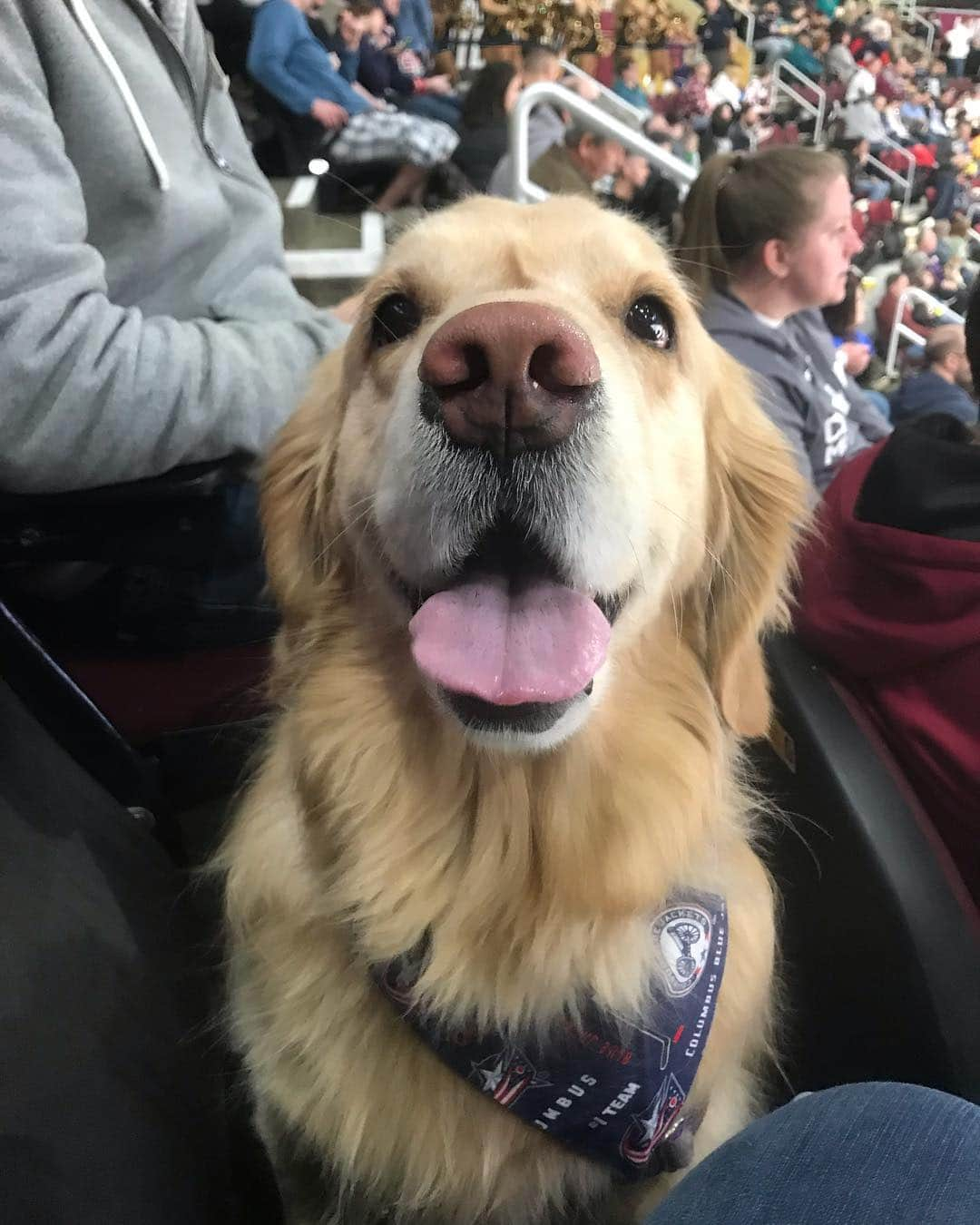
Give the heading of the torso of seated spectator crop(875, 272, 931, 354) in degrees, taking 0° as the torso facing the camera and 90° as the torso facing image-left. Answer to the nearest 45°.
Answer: approximately 315°

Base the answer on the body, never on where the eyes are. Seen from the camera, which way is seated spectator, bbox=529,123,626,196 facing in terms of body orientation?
to the viewer's right

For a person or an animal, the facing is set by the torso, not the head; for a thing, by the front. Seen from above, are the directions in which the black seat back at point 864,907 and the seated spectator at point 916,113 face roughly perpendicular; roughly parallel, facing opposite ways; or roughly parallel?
roughly perpendicular

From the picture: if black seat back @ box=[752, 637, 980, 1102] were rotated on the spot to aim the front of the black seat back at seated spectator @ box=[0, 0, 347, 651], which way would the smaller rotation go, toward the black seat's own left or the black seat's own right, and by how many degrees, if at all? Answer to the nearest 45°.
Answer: approximately 135° to the black seat's own left

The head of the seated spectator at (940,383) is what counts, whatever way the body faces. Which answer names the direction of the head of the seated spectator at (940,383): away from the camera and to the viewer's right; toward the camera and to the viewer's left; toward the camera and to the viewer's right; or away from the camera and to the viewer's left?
away from the camera and to the viewer's right

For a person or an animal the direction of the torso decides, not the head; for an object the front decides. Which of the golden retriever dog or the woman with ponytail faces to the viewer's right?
the woman with ponytail

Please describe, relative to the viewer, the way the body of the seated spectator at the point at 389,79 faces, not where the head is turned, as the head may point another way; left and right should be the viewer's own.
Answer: facing to the right of the viewer

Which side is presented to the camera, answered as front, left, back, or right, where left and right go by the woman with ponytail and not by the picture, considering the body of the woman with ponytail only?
right

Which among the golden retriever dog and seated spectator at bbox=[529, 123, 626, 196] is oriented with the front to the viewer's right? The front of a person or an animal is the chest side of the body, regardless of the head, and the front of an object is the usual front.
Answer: the seated spectator
